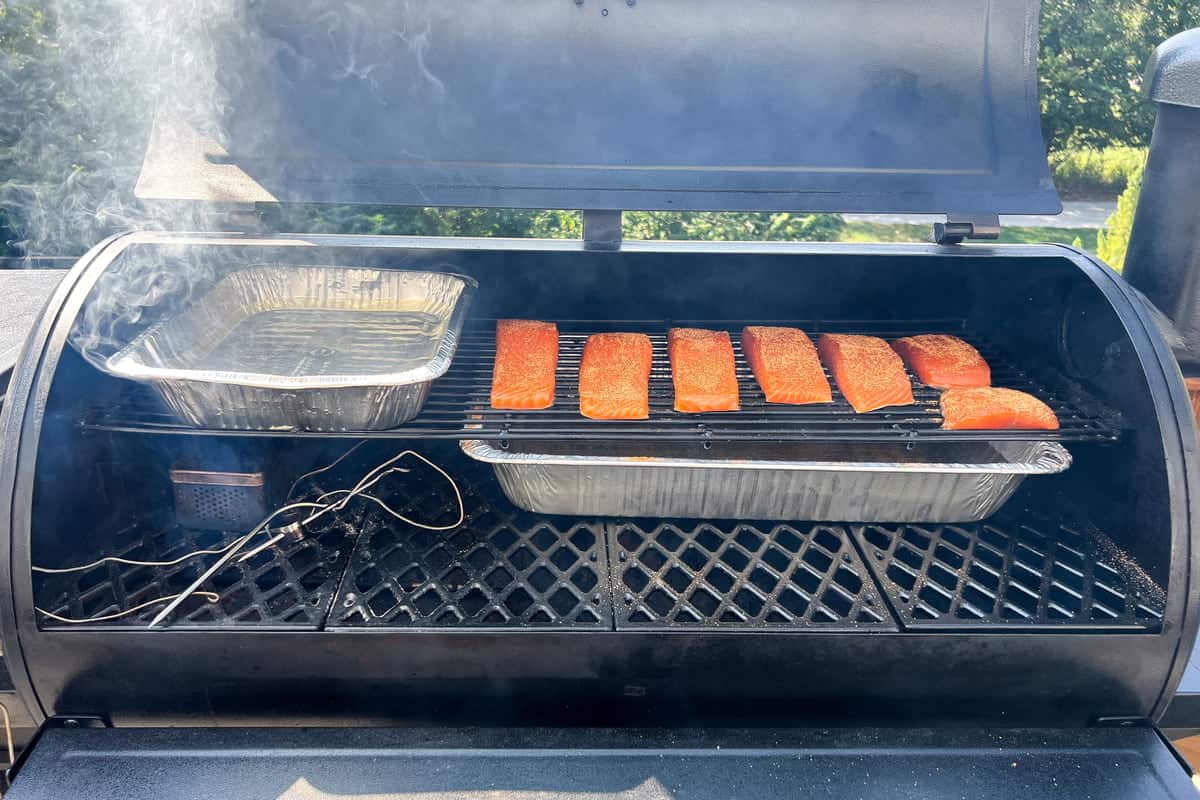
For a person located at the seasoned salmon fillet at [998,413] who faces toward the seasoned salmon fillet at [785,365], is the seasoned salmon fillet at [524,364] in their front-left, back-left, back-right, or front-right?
front-left

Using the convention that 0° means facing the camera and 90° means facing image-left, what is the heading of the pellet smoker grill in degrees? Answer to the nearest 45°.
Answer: approximately 0°
